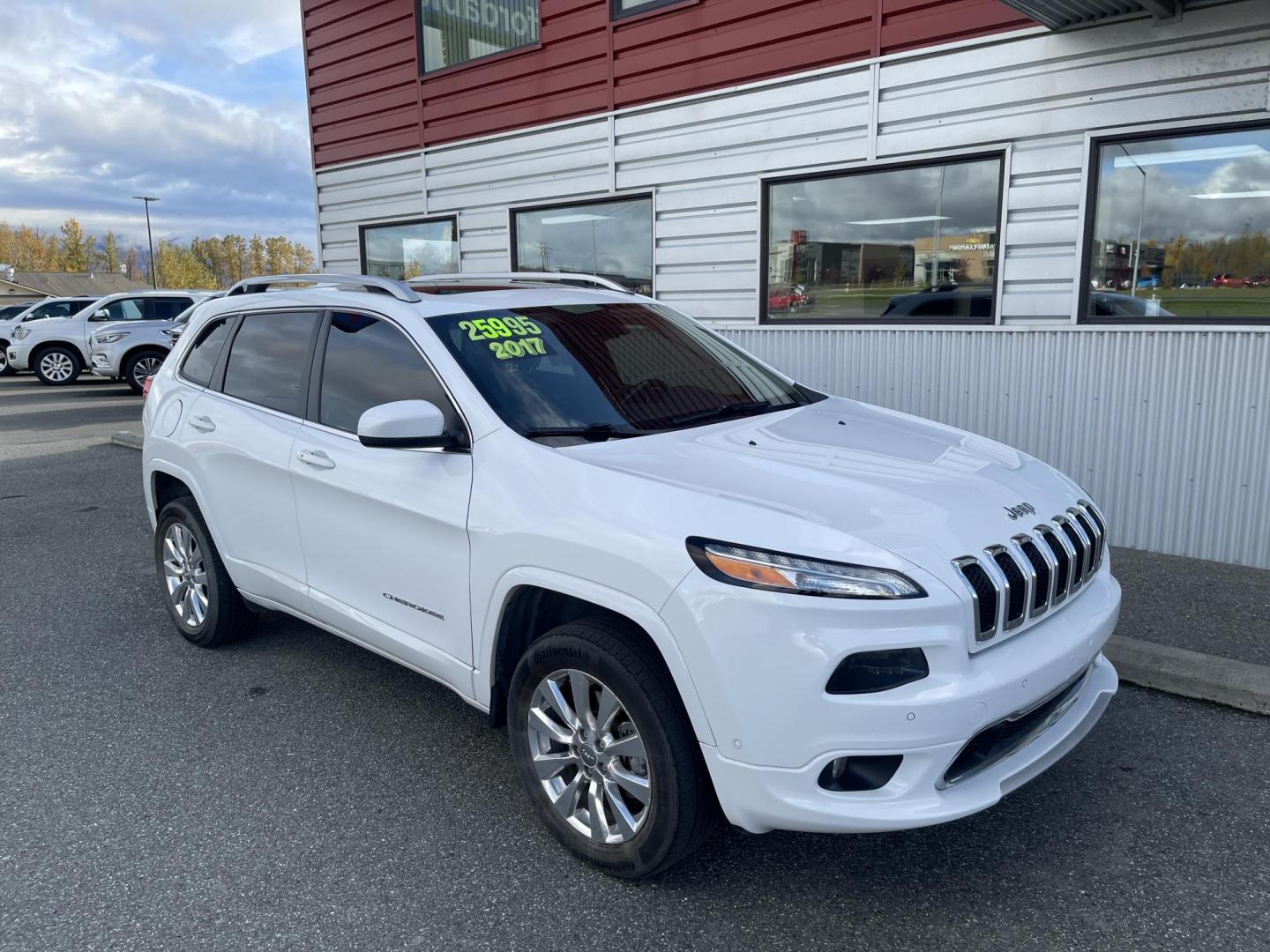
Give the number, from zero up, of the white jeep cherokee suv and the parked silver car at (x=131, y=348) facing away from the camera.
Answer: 0

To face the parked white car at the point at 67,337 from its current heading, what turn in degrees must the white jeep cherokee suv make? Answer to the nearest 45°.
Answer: approximately 180°

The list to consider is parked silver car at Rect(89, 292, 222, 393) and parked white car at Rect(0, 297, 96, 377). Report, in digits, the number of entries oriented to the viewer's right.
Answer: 0

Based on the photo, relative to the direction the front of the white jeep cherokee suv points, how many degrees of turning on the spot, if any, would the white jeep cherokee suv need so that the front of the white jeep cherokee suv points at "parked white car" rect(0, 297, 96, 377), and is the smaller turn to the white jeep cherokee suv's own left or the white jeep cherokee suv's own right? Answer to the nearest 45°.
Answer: approximately 180°

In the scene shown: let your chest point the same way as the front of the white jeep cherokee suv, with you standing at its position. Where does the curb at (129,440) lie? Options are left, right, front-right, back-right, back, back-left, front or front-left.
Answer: back

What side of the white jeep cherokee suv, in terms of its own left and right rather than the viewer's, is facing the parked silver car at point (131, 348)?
back

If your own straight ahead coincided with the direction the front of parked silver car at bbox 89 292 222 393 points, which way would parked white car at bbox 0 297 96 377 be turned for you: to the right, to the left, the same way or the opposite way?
the same way

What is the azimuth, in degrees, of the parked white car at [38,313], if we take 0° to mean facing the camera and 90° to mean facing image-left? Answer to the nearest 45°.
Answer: approximately 45°

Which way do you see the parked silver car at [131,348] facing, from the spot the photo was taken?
facing the viewer and to the left of the viewer

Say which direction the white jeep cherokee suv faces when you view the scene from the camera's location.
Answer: facing the viewer and to the right of the viewer

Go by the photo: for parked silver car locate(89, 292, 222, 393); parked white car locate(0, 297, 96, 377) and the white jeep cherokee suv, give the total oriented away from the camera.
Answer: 0
